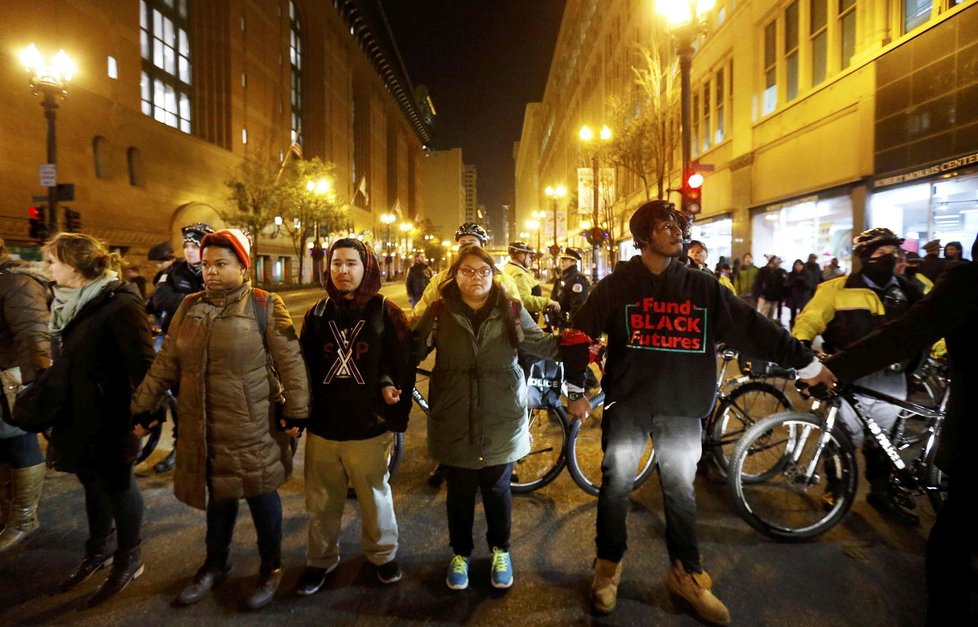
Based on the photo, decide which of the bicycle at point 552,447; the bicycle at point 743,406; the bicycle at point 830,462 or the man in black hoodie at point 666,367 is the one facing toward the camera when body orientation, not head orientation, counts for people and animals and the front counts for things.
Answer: the man in black hoodie

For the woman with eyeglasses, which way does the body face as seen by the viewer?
toward the camera

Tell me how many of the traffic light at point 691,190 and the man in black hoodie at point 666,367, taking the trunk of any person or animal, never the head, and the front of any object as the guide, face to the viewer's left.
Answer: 0

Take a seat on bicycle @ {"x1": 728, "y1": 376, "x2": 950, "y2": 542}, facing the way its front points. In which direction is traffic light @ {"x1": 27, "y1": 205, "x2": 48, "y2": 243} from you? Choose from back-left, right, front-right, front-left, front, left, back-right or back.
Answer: front

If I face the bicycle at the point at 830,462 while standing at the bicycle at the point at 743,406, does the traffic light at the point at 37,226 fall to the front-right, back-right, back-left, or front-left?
back-right

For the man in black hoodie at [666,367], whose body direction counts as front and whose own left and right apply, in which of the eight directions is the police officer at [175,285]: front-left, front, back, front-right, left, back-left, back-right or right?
right

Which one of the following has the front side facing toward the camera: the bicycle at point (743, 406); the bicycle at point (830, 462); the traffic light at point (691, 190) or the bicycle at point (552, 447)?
the traffic light

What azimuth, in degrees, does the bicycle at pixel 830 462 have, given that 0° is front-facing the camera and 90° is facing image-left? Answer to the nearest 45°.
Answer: approximately 90°

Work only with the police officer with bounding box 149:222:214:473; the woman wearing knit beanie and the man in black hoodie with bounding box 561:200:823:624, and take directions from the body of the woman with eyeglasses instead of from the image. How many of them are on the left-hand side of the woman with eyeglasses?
1

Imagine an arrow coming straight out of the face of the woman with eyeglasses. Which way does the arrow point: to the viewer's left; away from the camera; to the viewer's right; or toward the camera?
toward the camera

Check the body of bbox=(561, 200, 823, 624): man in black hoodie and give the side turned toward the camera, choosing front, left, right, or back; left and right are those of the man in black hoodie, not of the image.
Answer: front

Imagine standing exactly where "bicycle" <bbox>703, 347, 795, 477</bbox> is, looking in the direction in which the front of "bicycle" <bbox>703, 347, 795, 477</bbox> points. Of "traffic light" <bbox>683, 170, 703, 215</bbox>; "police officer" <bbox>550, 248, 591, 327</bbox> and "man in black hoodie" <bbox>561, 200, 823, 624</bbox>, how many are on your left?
1

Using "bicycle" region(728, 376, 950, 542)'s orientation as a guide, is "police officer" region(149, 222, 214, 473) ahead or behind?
ahead
